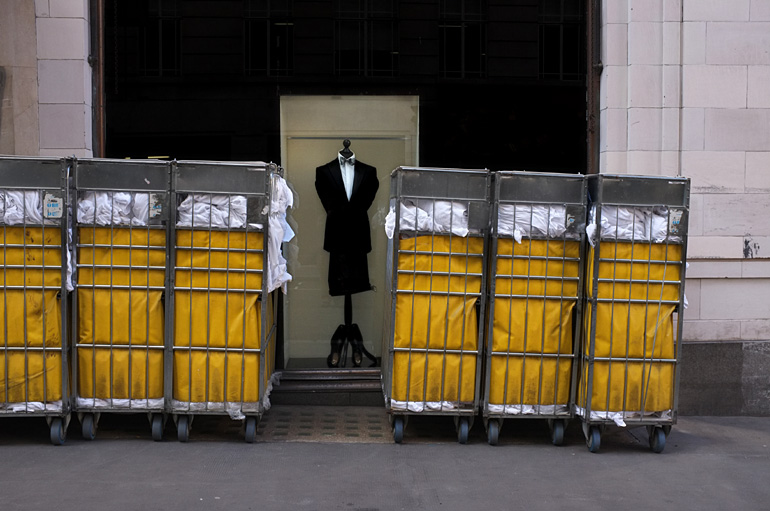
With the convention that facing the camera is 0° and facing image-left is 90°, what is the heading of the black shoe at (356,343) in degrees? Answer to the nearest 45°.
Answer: approximately 0°

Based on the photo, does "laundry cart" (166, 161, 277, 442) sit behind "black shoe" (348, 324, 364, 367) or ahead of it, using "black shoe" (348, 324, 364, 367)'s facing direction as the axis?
ahead

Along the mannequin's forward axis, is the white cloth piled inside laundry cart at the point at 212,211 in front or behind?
in front

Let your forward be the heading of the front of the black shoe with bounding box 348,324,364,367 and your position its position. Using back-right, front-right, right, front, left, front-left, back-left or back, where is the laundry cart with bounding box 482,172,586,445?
front-left

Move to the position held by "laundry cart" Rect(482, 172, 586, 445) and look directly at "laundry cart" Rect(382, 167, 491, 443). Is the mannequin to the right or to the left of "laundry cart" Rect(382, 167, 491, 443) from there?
right

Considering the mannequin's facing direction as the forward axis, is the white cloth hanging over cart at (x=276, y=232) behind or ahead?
ahead
